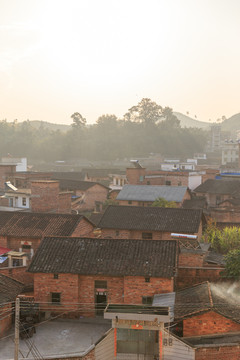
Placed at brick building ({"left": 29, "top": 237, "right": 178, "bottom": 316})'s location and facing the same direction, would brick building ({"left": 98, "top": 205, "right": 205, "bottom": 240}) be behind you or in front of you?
behind

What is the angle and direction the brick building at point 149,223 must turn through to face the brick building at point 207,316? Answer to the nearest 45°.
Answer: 0° — it already faces it

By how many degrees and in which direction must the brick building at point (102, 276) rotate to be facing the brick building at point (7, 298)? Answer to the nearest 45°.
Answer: approximately 90° to its right

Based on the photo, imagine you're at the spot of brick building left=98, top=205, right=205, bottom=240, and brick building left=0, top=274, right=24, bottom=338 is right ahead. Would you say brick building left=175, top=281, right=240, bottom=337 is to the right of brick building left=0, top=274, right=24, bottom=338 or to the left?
left

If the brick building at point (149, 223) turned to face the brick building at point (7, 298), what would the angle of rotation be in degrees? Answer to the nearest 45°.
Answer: approximately 45° to its right

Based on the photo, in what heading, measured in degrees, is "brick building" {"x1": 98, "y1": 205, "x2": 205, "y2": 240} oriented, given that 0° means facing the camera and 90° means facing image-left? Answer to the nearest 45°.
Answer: approximately 0°

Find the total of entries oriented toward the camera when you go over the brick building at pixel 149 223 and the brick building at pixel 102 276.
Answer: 2

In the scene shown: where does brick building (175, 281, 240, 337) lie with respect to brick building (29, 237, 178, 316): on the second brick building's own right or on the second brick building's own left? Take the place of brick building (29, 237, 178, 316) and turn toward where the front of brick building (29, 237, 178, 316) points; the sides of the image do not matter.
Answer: on the second brick building's own left
